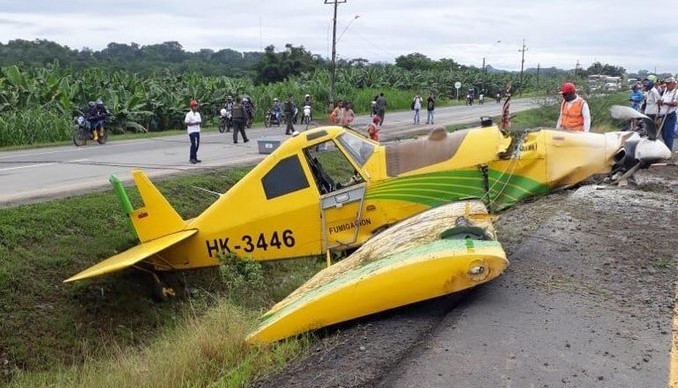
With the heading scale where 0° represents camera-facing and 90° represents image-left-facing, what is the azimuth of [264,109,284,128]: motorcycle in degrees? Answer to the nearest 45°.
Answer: approximately 45°

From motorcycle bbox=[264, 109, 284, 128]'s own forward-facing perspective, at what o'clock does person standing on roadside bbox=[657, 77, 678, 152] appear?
The person standing on roadside is roughly at 10 o'clock from the motorcycle.

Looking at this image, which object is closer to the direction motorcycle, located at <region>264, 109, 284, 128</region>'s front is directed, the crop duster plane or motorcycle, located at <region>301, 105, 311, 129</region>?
the crop duster plane

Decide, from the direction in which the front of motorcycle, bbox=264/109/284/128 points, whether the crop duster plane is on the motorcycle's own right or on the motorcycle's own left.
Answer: on the motorcycle's own left

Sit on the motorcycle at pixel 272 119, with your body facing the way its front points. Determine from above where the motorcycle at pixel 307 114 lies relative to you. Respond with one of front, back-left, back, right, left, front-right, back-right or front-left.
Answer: back-left

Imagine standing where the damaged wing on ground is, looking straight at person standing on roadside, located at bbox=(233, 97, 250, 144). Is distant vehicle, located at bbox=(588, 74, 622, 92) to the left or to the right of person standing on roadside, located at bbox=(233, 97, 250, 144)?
right
